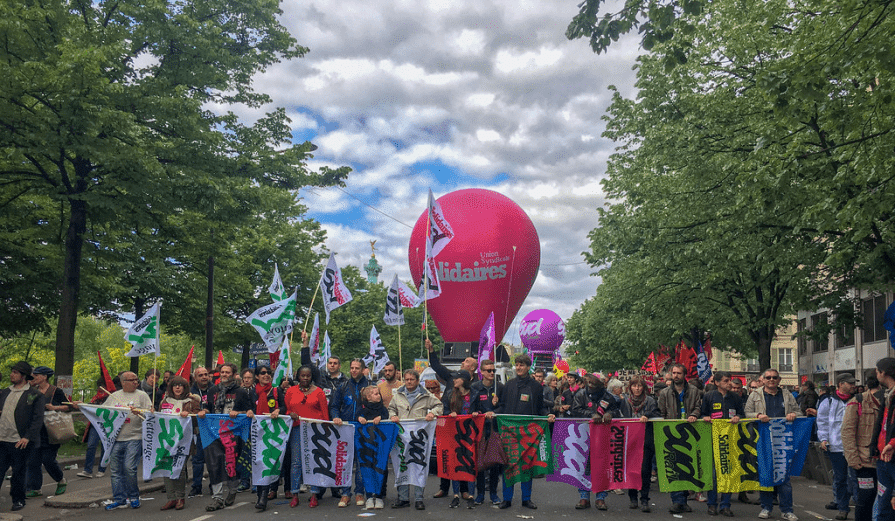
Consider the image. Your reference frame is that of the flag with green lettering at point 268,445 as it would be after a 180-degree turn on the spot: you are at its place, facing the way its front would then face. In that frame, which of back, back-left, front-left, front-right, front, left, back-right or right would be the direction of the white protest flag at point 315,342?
front

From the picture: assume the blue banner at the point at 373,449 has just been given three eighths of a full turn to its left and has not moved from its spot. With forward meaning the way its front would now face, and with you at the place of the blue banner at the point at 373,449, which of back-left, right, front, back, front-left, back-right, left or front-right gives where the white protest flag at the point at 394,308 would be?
front-left

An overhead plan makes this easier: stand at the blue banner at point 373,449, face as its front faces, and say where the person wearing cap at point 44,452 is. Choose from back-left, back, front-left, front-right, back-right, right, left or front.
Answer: right

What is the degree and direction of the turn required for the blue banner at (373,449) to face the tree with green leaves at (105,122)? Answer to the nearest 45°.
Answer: approximately 135° to its right

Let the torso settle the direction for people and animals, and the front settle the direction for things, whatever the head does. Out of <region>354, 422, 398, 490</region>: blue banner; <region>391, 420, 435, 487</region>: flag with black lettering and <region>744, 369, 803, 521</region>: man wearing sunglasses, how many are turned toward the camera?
3

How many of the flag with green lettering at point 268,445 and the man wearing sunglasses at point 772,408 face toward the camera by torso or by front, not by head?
2

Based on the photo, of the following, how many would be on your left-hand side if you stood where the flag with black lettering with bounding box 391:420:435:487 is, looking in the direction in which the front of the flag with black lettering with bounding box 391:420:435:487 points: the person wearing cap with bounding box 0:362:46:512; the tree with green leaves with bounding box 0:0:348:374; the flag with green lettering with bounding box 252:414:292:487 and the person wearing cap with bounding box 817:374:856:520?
1

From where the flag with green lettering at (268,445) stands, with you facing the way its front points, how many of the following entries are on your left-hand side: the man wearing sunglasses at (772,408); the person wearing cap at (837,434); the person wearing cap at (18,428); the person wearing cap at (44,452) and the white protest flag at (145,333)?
2

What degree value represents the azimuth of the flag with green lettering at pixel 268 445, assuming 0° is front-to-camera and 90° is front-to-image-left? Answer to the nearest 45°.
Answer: approximately 0°

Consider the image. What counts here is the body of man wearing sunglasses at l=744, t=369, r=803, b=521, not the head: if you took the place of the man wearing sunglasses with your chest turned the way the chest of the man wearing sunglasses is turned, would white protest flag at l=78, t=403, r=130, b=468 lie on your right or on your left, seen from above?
on your right

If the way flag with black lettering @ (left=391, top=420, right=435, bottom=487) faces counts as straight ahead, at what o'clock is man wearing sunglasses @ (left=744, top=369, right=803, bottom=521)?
The man wearing sunglasses is roughly at 9 o'clock from the flag with black lettering.

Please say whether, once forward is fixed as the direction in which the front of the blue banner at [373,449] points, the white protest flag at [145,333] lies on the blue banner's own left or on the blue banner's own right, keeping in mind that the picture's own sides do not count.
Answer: on the blue banner's own right

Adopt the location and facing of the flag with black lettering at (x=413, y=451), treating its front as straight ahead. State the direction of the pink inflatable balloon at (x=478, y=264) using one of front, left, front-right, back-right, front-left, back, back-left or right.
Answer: back
